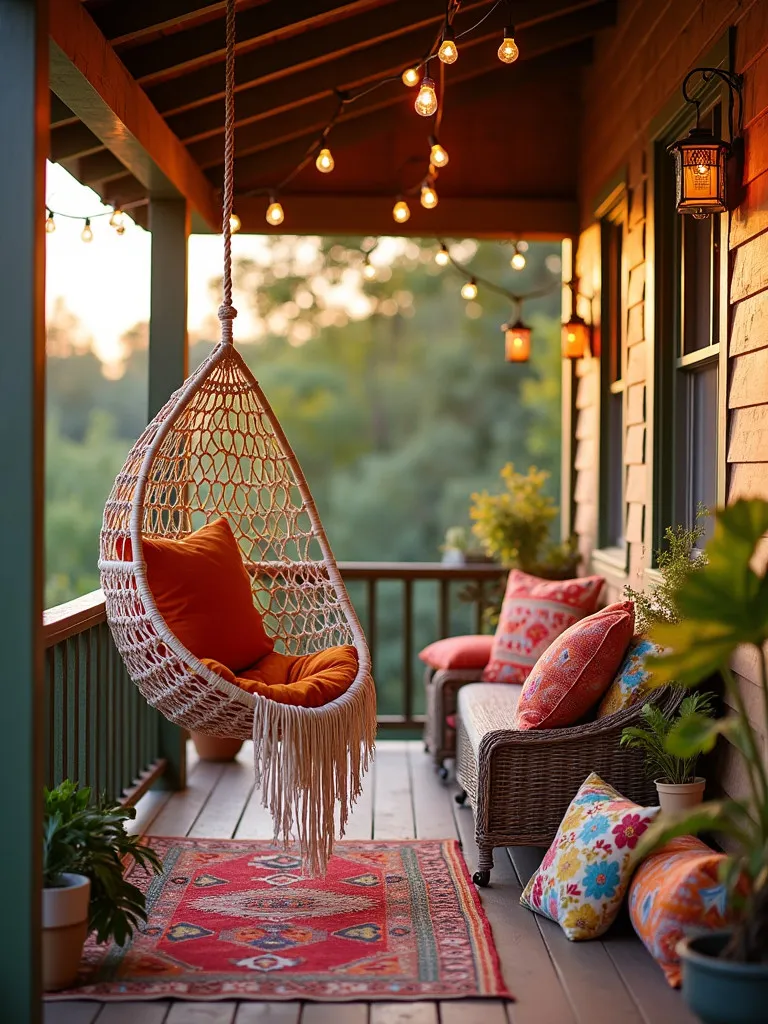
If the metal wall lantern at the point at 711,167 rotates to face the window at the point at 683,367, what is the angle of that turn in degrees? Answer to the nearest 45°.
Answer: approximately 90° to its right

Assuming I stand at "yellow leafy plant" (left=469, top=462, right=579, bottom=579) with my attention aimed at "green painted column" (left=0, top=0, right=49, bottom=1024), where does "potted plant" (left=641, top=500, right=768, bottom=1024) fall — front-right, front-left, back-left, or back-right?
front-left

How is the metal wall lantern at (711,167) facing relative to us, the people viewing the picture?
facing to the left of the viewer

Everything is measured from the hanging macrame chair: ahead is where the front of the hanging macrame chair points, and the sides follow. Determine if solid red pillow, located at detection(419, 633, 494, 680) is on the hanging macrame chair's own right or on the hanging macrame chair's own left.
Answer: on the hanging macrame chair's own left

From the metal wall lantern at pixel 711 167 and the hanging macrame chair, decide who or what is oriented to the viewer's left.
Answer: the metal wall lantern

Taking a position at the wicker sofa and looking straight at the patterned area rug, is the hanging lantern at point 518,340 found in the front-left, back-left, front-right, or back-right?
back-right

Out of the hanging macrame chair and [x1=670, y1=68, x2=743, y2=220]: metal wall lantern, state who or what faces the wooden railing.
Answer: the metal wall lantern

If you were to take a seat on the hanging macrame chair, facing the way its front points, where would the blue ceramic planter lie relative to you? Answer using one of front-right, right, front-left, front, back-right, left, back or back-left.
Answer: front

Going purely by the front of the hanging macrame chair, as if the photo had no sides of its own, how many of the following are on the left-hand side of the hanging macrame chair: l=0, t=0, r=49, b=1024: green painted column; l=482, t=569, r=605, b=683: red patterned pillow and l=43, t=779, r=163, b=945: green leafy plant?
1

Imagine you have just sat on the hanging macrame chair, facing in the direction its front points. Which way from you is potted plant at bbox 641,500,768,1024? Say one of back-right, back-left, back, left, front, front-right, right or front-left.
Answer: front

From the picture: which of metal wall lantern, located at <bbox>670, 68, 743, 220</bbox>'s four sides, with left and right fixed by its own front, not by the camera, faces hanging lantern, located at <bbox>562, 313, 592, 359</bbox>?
right

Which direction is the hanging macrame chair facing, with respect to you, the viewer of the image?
facing the viewer and to the right of the viewer

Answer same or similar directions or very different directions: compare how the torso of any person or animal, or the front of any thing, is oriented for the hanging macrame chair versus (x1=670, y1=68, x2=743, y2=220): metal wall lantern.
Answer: very different directions

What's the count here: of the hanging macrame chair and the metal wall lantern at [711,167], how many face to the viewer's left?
1

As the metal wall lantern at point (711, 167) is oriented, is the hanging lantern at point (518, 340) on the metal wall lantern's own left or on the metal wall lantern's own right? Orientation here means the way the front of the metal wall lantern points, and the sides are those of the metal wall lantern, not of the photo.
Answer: on the metal wall lantern's own right

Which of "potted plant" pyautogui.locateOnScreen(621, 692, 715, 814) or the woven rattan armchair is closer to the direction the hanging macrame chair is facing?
the potted plant
